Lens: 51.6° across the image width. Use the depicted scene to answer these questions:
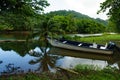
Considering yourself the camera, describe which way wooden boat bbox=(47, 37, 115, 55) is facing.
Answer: facing away from the viewer and to the left of the viewer

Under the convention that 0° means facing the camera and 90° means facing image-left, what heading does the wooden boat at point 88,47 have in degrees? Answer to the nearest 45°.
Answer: approximately 135°
